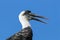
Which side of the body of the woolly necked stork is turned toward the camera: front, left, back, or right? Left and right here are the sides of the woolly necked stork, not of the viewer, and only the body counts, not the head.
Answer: right
